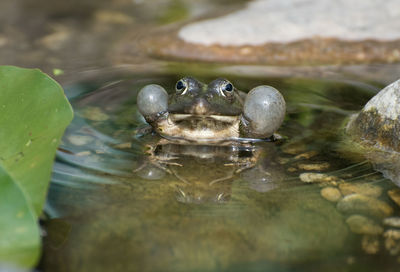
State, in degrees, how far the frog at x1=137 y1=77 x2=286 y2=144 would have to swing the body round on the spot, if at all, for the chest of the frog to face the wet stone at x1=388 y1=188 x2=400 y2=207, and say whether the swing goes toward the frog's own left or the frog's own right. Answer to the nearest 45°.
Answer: approximately 45° to the frog's own left

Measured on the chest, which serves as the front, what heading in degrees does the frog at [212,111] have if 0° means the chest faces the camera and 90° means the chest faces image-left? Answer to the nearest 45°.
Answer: approximately 0°

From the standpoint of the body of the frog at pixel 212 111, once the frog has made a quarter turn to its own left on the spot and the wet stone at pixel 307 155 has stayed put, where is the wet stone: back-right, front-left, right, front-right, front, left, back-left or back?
front-right

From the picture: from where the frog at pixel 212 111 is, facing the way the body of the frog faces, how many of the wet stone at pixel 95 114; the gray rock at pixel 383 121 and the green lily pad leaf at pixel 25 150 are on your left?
1

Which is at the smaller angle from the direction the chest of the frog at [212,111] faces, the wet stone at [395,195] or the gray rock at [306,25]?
the wet stone

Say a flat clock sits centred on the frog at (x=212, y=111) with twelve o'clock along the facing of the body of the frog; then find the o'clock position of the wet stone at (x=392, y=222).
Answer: The wet stone is roughly at 11 o'clock from the frog.

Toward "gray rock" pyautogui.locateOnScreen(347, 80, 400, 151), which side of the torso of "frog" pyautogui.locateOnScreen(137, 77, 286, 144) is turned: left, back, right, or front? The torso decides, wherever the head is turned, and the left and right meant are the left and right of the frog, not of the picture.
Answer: left

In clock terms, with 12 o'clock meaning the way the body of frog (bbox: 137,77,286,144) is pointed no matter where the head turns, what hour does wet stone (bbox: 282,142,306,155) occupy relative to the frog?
The wet stone is roughly at 10 o'clock from the frog.
